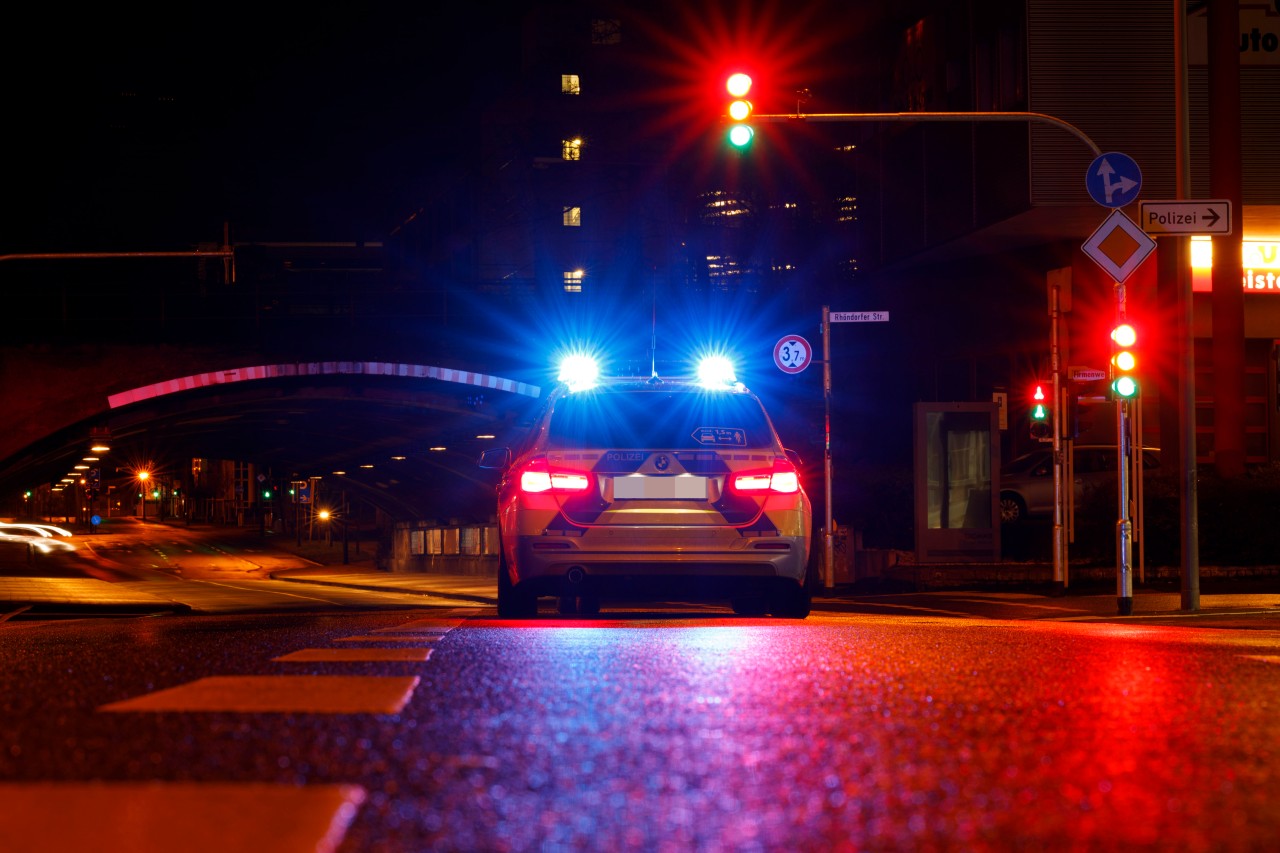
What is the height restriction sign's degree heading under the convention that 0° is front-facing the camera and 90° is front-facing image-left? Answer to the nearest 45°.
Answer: approximately 0°

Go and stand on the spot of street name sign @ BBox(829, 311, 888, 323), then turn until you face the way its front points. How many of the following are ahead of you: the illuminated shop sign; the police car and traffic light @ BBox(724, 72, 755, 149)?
2

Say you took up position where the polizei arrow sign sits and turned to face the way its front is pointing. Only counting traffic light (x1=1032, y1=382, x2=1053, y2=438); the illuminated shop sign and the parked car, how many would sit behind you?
3

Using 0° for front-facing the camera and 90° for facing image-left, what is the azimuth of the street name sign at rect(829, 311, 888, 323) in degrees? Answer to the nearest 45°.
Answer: approximately 0°

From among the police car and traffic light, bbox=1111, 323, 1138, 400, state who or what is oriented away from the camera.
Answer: the police car

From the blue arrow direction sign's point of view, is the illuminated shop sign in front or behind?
behind

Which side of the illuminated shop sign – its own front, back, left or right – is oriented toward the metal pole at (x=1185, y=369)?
front

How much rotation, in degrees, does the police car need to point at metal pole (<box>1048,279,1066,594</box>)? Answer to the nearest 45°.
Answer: approximately 45° to its right

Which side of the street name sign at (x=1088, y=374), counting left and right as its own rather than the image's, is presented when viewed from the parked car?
back

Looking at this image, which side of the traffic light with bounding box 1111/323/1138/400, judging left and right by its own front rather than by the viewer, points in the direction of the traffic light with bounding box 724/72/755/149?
right

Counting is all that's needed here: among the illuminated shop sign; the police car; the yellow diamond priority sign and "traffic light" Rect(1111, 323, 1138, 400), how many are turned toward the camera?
3
